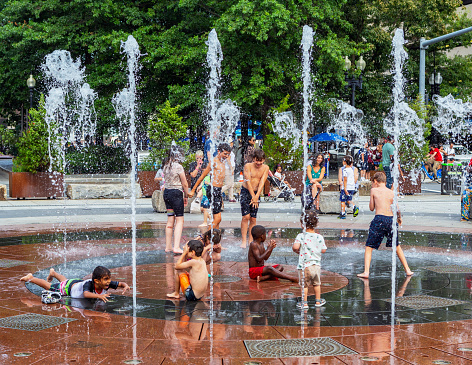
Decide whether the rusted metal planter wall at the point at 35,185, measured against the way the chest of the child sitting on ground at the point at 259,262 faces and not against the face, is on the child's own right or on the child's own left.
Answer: on the child's own left

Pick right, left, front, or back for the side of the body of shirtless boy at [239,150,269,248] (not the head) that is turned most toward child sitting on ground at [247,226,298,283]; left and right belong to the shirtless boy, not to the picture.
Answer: front

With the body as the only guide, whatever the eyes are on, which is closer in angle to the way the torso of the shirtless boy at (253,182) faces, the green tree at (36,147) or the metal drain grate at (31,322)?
the metal drain grate

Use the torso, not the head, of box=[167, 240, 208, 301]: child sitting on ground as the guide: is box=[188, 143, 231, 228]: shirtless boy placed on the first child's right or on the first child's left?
on the first child's right

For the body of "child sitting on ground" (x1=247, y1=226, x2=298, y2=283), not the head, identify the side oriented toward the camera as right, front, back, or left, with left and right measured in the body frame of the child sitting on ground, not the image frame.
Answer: right

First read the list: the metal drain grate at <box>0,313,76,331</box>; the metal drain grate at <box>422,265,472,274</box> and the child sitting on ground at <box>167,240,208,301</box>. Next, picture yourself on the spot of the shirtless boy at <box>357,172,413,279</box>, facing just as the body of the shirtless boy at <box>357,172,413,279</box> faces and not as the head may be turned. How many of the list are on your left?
2

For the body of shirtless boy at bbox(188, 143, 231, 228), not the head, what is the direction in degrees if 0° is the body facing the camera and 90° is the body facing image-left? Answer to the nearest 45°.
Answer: approximately 315°
